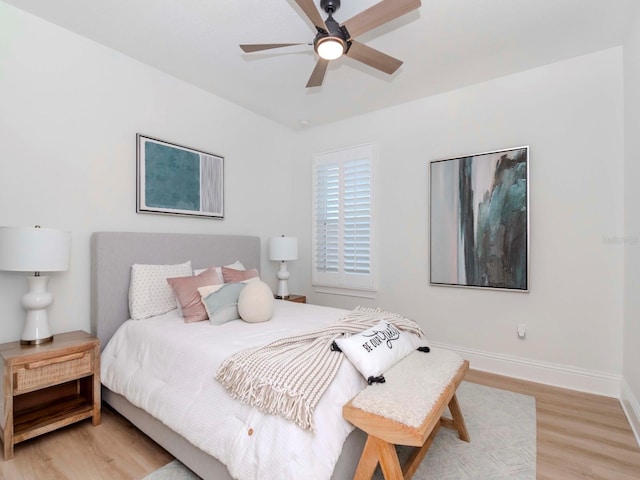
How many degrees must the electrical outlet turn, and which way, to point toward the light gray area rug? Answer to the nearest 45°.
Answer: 0° — it already faces it

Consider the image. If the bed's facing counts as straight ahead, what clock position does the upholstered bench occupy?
The upholstered bench is roughly at 12 o'clock from the bed.

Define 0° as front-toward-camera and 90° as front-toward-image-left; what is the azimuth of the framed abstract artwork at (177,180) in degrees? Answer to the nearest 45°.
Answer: approximately 315°

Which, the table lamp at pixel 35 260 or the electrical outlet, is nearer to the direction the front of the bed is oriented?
the electrical outlet

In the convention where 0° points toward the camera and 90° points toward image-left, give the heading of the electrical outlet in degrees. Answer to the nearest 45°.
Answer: approximately 0°

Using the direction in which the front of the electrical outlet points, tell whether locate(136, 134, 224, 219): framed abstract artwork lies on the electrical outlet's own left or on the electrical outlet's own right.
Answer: on the electrical outlet's own right

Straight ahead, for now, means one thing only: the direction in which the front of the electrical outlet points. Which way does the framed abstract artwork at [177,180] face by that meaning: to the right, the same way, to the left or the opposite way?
to the left

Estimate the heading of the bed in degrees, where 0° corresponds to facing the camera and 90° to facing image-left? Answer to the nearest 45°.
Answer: approximately 315°

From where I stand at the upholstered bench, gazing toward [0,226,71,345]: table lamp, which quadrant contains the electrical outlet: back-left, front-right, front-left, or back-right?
back-right

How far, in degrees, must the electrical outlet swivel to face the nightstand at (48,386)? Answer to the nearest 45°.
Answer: approximately 45° to its right
